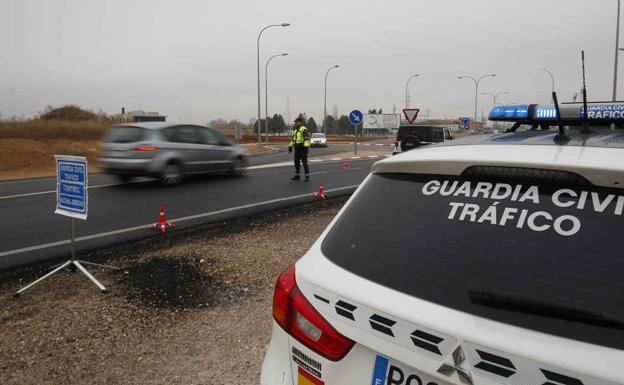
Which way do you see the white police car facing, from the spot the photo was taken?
facing away from the viewer and to the right of the viewer

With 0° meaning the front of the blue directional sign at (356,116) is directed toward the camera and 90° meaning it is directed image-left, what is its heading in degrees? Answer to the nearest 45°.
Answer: approximately 0°

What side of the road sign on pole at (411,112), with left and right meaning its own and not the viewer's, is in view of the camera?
front

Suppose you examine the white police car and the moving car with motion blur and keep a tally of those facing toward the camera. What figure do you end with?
0

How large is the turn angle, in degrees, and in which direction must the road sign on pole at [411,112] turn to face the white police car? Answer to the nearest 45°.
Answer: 0° — it already faces it

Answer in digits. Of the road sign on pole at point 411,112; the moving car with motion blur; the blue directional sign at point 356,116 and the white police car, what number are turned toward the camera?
2

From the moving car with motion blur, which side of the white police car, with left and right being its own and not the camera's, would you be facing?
left

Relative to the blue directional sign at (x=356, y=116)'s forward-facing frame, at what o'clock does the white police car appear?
The white police car is roughly at 12 o'clock from the blue directional sign.

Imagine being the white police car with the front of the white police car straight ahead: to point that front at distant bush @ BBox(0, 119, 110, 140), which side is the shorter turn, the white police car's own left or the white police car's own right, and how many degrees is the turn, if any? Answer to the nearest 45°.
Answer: approximately 90° to the white police car's own left

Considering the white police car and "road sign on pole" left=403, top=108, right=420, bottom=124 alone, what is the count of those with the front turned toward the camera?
1

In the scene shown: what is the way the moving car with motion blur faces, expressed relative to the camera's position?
facing away from the viewer and to the right of the viewer

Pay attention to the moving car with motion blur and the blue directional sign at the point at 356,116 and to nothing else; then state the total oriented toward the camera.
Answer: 1

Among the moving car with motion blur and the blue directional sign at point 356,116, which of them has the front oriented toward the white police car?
the blue directional sign

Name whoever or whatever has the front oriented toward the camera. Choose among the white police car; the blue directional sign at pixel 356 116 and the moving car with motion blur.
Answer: the blue directional sign

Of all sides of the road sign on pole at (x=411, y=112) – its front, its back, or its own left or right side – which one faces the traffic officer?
front

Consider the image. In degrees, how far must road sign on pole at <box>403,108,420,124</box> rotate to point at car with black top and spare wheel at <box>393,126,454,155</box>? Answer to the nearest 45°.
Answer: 0° — it already faces it

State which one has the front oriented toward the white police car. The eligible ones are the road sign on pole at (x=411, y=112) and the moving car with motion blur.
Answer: the road sign on pole

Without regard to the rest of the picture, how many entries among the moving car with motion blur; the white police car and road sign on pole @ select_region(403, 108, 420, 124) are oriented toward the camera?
1
